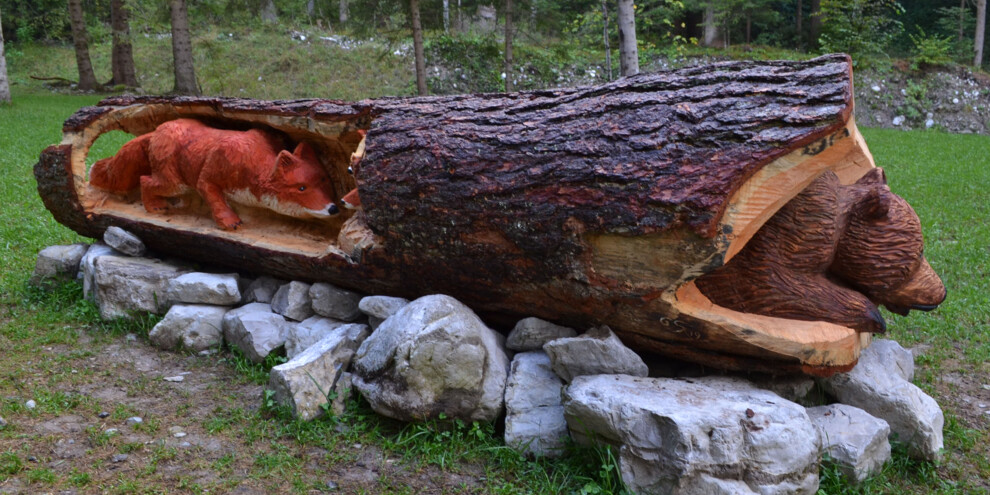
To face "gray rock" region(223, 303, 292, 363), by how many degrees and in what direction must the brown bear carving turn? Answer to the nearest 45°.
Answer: approximately 180°

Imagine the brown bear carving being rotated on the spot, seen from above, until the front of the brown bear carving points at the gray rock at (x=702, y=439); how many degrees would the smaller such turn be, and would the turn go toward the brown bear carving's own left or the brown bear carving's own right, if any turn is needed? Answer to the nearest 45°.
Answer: approximately 90° to the brown bear carving's own right

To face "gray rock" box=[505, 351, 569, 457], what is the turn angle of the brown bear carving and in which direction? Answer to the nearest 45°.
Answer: approximately 135° to its right

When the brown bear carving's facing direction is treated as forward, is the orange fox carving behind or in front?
behind

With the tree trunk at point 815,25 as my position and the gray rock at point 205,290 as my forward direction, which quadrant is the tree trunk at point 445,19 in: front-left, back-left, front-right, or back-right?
front-right

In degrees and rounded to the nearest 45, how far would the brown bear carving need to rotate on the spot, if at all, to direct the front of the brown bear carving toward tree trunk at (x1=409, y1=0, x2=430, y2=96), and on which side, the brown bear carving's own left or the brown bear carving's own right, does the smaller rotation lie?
approximately 135° to the brown bear carving's own left

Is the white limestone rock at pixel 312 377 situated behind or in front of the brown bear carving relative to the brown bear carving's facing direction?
behind

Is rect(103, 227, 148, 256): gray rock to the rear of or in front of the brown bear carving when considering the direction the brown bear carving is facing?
to the rear

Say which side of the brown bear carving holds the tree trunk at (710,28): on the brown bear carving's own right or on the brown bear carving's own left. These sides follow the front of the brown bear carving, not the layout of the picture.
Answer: on the brown bear carving's own left

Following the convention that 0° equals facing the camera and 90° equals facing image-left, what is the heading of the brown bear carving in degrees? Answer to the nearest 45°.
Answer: approximately 270°

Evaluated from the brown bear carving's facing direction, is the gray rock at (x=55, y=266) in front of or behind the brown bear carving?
behind
